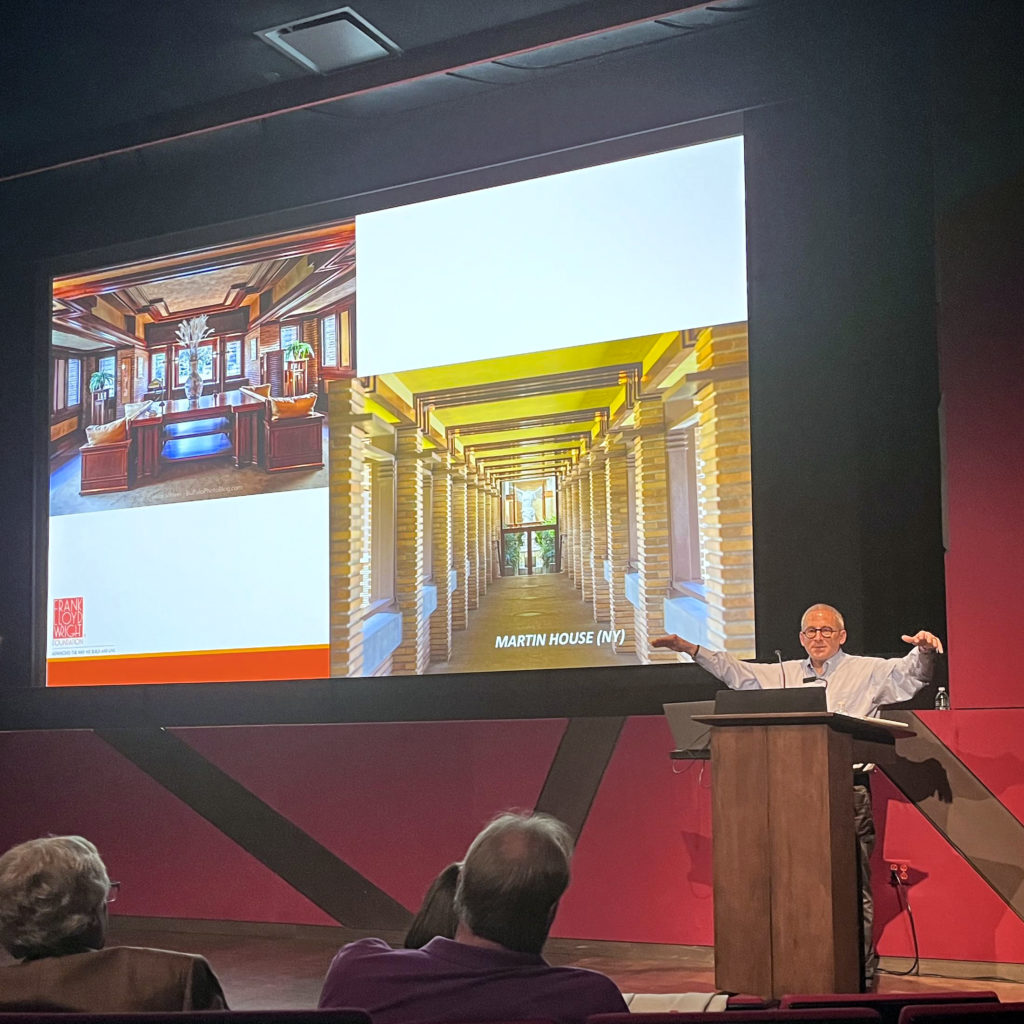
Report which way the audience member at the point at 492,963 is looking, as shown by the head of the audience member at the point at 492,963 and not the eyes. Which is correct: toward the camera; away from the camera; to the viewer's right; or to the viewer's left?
away from the camera

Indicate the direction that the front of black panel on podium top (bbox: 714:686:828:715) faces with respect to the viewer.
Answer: facing away from the viewer

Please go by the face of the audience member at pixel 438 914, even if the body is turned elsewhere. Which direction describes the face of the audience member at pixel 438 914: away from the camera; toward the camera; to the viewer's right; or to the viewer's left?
away from the camera

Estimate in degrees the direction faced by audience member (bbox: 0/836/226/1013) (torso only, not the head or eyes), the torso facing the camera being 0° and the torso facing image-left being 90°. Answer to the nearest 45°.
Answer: approximately 225°

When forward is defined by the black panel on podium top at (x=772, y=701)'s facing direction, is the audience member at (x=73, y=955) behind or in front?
behind

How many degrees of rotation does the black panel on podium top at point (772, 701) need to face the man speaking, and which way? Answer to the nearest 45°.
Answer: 0° — it already faces them

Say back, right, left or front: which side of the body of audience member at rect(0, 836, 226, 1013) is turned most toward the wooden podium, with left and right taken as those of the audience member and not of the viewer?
front

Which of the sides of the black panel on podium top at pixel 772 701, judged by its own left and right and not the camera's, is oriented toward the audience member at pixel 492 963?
back

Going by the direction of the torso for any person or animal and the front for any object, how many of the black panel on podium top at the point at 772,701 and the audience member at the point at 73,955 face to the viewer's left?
0

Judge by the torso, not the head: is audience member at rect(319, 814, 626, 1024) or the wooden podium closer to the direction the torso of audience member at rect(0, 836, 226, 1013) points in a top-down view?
the wooden podium

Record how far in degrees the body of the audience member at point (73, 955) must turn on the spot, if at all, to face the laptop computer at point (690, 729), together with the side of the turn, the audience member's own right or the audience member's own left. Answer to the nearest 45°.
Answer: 0° — they already face it
